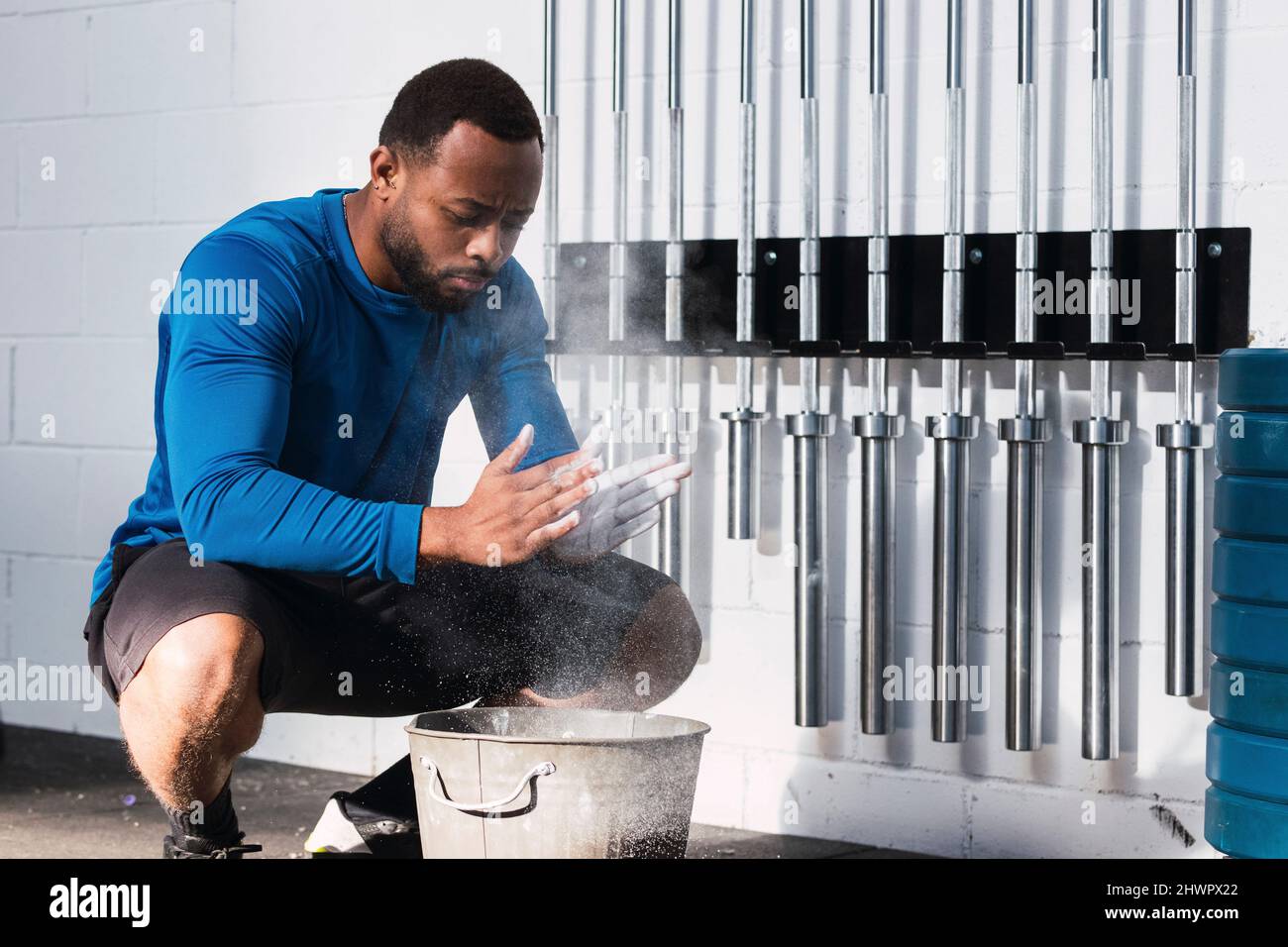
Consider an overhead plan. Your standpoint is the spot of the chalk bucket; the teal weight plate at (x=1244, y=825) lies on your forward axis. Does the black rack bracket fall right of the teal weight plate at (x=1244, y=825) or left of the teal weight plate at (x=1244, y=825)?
left

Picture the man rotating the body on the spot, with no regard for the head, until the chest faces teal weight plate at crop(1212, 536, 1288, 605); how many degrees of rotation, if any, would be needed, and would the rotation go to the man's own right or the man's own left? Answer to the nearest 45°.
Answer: approximately 45° to the man's own left

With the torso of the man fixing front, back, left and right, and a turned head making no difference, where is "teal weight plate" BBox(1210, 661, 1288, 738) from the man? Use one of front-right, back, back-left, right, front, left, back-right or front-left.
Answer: front-left

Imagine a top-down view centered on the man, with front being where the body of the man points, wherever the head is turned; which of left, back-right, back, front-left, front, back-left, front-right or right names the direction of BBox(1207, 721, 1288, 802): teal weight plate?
front-left

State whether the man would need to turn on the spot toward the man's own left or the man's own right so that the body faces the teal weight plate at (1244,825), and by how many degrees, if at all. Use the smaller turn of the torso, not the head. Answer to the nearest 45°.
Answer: approximately 45° to the man's own left

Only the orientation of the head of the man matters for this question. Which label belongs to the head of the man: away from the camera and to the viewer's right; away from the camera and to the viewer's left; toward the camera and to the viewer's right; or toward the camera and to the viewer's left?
toward the camera and to the viewer's right
